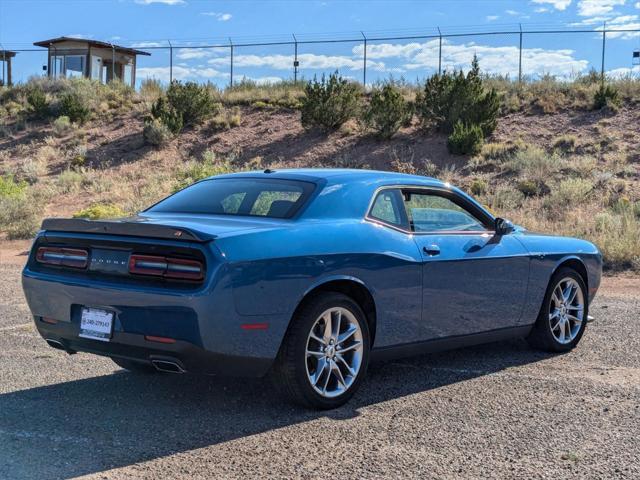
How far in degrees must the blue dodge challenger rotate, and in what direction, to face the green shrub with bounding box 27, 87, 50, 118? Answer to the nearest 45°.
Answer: approximately 45° to its left

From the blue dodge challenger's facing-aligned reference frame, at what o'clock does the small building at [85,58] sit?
The small building is roughly at 10 o'clock from the blue dodge challenger.

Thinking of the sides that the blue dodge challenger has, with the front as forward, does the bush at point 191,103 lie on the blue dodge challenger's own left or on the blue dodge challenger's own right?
on the blue dodge challenger's own left

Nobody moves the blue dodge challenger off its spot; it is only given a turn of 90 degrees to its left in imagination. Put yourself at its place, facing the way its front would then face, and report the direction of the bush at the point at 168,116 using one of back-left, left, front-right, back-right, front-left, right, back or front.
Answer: front-right

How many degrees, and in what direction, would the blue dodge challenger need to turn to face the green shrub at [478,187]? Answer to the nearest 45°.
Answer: approximately 45° to its left

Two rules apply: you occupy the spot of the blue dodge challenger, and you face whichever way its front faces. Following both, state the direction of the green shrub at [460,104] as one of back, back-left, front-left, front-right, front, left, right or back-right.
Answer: front-left

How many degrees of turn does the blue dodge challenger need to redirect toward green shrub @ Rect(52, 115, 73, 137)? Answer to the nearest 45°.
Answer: approximately 45° to its left

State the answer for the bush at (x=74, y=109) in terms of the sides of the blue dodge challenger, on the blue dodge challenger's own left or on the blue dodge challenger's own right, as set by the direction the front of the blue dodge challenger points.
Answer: on the blue dodge challenger's own left

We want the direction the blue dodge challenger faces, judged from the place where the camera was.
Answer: facing away from the viewer and to the right of the viewer

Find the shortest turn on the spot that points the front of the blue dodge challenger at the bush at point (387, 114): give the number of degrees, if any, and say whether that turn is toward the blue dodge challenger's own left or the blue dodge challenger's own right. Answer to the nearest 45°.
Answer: approximately 45° to the blue dodge challenger's own left
